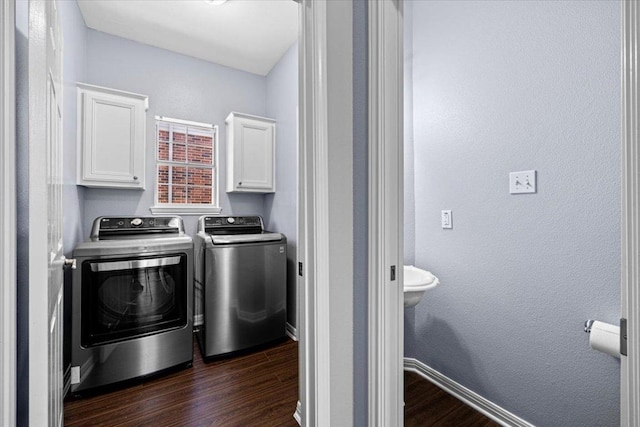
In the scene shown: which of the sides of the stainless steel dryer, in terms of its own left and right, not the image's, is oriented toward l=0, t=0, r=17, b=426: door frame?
front

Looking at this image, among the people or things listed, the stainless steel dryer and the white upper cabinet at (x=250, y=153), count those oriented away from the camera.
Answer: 0

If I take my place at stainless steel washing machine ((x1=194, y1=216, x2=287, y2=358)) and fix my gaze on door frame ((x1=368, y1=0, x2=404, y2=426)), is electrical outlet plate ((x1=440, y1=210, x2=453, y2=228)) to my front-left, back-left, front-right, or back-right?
front-left

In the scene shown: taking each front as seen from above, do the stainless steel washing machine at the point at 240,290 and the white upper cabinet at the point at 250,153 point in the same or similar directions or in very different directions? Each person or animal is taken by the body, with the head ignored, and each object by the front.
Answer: same or similar directions

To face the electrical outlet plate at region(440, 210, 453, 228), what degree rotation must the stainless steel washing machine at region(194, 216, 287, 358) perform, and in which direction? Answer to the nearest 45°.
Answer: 0° — it already faces it

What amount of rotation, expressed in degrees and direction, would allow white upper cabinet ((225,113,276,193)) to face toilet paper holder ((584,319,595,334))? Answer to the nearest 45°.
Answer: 0° — it already faces it

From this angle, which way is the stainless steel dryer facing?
toward the camera

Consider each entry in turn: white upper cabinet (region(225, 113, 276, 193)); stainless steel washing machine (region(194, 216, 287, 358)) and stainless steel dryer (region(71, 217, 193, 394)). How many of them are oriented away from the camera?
0

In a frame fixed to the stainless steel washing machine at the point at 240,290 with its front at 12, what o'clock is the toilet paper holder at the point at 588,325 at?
The toilet paper holder is roughly at 12 o'clock from the stainless steel washing machine.

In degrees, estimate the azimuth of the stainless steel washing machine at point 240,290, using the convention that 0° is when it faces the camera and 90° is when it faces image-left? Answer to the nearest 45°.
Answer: approximately 315°
